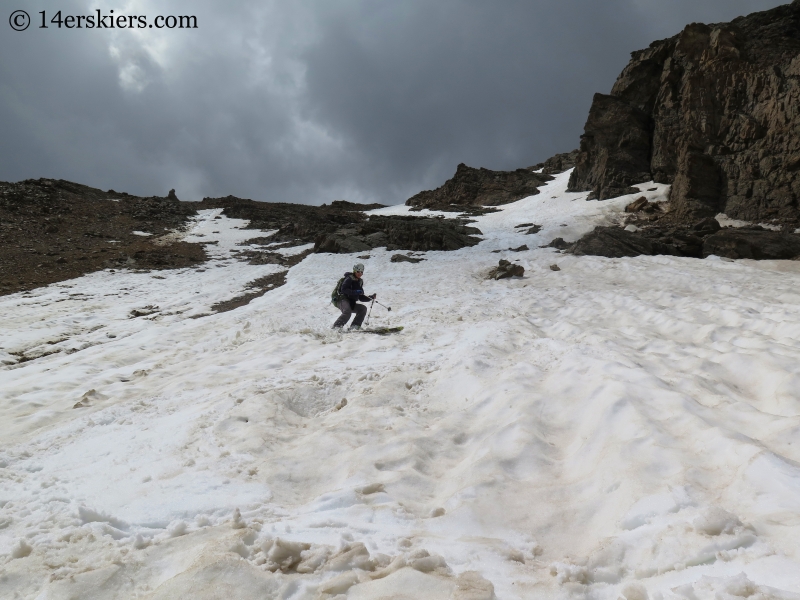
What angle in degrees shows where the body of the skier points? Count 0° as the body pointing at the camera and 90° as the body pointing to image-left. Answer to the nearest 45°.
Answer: approximately 315°

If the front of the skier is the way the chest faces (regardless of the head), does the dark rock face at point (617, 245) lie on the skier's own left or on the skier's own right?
on the skier's own left

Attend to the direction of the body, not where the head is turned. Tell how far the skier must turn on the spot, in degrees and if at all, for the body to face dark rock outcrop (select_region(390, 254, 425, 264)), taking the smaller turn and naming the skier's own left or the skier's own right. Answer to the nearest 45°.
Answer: approximately 135° to the skier's own left

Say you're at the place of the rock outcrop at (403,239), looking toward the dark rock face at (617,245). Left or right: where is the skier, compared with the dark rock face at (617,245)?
right

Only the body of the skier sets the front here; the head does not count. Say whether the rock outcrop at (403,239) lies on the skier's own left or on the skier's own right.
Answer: on the skier's own left

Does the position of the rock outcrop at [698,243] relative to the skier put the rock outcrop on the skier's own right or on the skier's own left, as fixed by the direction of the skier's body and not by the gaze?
on the skier's own left

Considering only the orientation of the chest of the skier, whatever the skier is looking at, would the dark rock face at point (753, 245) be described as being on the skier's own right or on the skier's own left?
on the skier's own left

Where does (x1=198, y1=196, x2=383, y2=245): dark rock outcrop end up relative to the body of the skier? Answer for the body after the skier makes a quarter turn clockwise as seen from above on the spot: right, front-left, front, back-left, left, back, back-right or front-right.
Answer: back-right

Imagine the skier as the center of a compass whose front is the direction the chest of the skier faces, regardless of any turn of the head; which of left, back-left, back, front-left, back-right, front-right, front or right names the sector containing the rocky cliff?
left

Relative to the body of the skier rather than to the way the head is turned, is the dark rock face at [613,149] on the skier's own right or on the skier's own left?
on the skier's own left

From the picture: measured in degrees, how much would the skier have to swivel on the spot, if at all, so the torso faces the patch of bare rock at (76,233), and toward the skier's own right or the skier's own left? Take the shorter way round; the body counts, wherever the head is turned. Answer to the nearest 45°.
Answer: approximately 180°
